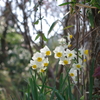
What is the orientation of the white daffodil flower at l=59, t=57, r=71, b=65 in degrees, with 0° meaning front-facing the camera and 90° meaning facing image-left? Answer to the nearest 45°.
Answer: approximately 0°

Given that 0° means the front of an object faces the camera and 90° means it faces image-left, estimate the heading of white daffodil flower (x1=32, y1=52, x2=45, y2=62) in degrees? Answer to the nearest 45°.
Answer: approximately 0°
